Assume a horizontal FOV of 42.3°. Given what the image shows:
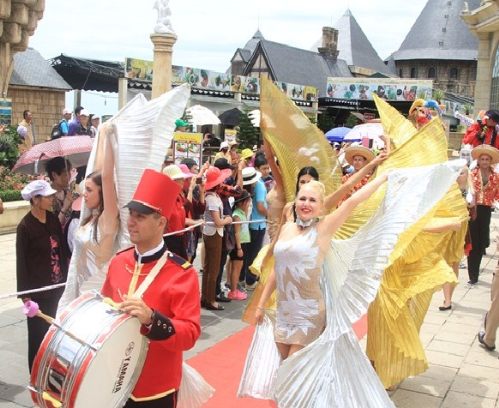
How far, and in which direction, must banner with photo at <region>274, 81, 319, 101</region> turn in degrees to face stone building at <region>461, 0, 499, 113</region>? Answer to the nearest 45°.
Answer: approximately 45° to its left

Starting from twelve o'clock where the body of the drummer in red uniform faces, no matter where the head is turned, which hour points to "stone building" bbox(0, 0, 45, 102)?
The stone building is roughly at 4 o'clock from the drummer in red uniform.

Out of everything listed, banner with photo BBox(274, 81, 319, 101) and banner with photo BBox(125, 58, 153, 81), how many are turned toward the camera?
2

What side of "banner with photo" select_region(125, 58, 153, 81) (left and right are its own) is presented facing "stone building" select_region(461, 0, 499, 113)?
left

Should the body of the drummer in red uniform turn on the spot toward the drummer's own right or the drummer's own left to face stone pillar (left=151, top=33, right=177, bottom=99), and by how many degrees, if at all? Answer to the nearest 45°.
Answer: approximately 135° to the drummer's own right

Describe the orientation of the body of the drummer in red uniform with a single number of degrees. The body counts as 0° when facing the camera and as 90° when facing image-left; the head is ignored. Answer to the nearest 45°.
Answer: approximately 45°
